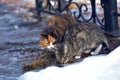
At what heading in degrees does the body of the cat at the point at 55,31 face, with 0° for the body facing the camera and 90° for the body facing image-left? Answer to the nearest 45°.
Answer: approximately 45°
